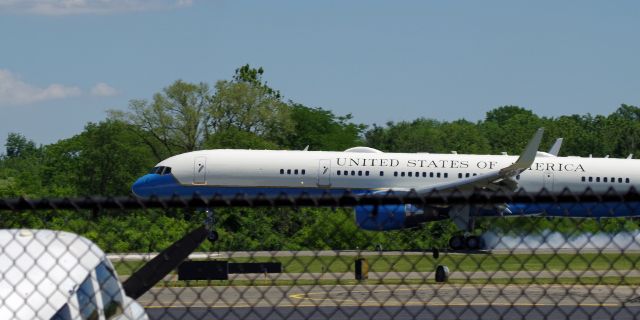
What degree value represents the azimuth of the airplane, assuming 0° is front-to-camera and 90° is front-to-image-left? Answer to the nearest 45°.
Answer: approximately 90°

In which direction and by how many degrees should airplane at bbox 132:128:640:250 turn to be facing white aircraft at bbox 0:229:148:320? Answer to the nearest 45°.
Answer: approximately 90° to its left

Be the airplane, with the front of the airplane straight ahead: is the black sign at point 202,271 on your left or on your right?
on your left
